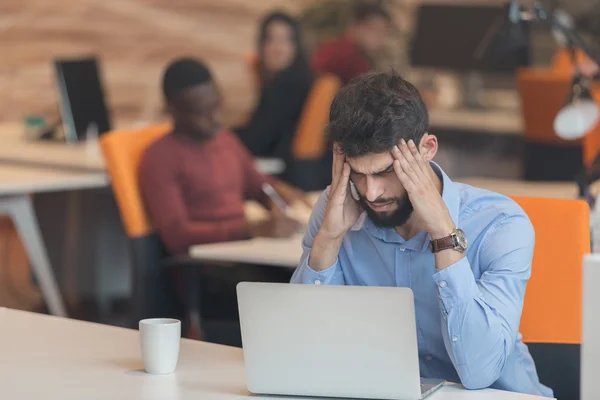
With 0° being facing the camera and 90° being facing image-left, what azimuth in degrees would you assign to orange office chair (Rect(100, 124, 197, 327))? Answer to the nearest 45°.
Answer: approximately 315°

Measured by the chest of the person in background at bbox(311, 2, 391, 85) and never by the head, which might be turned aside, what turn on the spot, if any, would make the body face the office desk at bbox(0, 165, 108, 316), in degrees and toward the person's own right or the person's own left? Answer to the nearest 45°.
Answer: approximately 90° to the person's own right

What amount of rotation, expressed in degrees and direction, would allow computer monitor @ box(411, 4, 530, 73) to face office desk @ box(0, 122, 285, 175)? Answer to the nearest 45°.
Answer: approximately 45° to its right

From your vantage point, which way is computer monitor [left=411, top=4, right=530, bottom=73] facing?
toward the camera

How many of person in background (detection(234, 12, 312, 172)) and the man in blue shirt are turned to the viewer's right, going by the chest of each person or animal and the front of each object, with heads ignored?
0

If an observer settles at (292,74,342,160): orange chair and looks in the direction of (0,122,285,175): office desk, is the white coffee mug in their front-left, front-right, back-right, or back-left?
front-left

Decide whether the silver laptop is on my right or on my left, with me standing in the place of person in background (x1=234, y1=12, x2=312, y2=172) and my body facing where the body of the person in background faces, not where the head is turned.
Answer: on my left

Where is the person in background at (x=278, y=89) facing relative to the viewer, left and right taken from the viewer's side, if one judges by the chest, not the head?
facing the viewer and to the left of the viewer

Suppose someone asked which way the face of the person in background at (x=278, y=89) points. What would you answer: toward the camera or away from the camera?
toward the camera

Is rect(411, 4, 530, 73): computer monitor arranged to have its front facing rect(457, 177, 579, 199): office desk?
yes

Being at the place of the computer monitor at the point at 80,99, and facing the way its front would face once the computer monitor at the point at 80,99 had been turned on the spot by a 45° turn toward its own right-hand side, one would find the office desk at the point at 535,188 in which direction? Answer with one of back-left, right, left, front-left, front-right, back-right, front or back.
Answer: front-left

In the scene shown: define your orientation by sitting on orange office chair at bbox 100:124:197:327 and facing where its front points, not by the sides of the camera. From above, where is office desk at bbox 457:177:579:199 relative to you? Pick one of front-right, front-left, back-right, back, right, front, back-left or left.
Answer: front-left

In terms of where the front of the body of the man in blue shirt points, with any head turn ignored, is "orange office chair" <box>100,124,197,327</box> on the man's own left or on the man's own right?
on the man's own right

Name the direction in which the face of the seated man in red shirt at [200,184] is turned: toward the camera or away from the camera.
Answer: toward the camera
